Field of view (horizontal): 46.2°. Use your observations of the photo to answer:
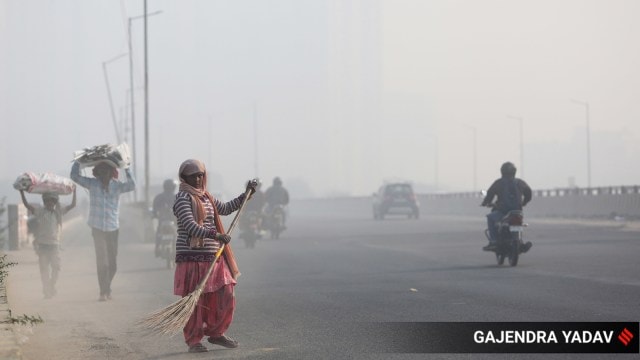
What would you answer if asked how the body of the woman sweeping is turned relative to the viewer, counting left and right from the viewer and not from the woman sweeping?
facing the viewer and to the right of the viewer

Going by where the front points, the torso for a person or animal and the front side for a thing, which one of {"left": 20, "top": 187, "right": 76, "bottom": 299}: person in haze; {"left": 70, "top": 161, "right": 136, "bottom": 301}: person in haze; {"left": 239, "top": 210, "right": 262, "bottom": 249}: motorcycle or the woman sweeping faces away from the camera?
the motorcycle

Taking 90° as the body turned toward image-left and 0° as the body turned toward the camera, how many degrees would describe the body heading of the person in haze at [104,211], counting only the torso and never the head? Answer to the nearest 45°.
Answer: approximately 0°

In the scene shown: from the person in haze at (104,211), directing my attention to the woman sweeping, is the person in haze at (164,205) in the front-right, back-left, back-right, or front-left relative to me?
back-left

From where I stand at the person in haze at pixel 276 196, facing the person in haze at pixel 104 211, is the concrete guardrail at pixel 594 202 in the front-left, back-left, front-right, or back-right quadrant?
back-left
